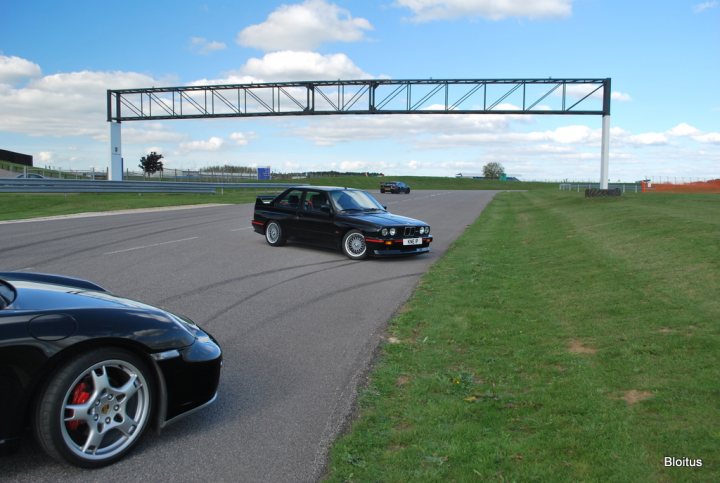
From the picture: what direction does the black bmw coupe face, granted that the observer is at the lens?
facing the viewer and to the right of the viewer

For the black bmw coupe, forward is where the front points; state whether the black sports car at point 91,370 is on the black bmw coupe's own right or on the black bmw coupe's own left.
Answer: on the black bmw coupe's own right

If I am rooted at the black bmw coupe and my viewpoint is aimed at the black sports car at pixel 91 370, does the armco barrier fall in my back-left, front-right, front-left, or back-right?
back-right

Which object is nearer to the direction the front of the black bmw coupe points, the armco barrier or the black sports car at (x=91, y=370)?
the black sports car

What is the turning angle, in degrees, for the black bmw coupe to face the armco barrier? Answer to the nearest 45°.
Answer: approximately 180°
